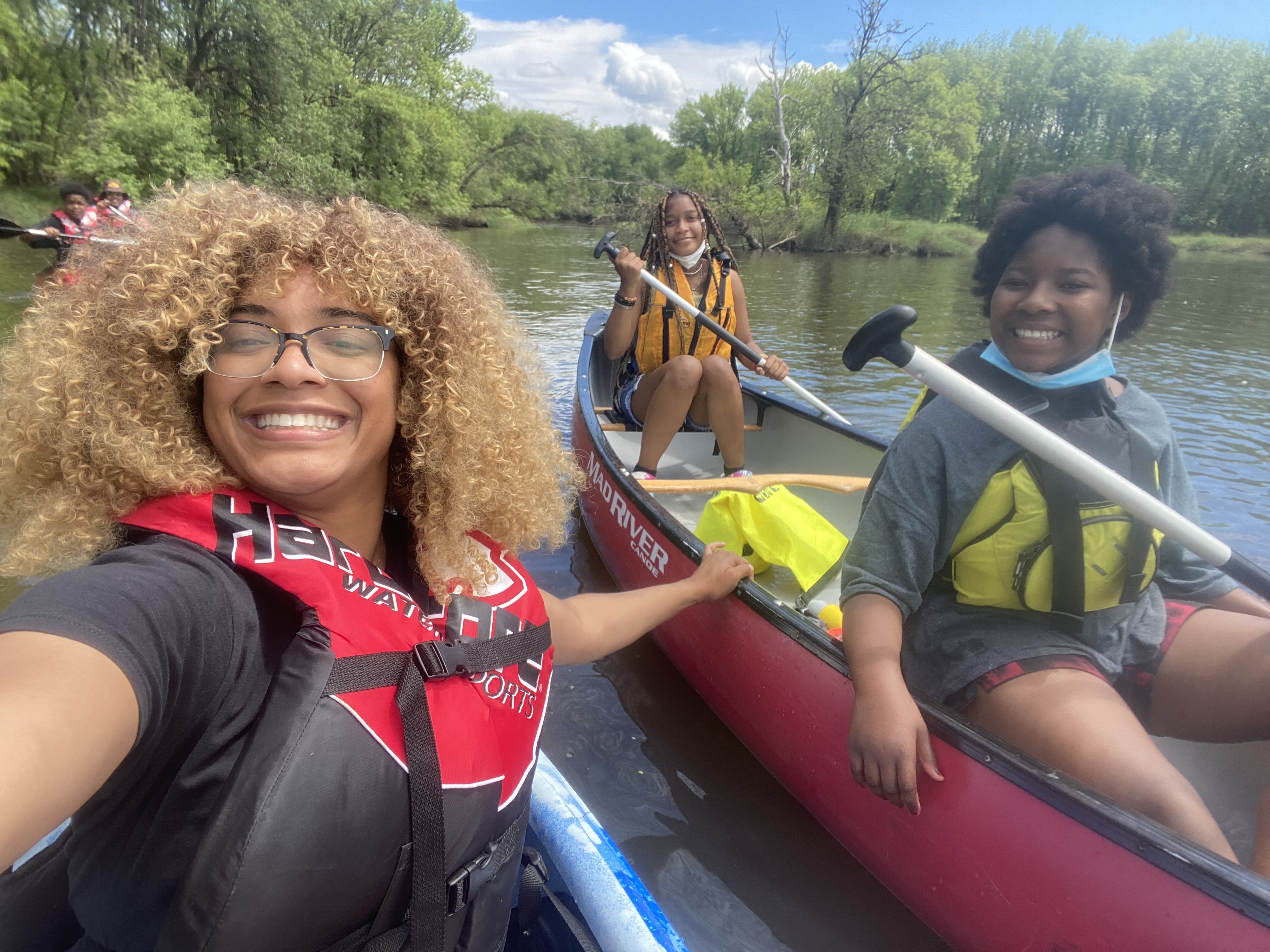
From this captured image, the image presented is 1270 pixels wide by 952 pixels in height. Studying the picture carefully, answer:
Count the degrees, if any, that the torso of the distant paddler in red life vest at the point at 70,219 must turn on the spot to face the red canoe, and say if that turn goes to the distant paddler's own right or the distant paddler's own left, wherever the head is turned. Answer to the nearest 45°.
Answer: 0° — they already face it

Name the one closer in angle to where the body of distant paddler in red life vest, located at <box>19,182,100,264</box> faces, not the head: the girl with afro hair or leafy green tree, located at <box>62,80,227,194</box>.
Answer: the girl with afro hair

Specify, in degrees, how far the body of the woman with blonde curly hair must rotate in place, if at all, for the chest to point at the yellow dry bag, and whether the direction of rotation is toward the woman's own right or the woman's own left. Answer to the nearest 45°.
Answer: approximately 90° to the woman's own left

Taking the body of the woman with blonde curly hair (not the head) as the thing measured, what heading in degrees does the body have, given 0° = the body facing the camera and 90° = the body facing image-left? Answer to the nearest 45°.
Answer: approximately 315°

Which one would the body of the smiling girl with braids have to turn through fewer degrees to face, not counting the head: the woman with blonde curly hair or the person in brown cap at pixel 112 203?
the woman with blonde curly hair

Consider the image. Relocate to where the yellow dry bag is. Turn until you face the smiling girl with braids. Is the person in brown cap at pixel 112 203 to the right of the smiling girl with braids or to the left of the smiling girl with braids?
left

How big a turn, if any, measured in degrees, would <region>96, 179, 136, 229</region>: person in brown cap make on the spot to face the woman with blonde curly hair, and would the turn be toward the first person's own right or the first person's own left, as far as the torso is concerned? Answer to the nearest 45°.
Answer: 0° — they already face them

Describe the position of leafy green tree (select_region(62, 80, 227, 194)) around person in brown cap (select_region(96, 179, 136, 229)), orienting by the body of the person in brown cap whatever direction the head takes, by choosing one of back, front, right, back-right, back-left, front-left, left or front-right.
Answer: back

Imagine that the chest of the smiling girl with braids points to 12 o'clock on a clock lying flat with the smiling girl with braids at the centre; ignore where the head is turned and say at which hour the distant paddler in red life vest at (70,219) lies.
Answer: The distant paddler in red life vest is roughly at 4 o'clock from the smiling girl with braids.

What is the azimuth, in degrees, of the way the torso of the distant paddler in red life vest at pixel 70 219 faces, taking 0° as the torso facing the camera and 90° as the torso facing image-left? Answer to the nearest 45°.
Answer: approximately 0°
